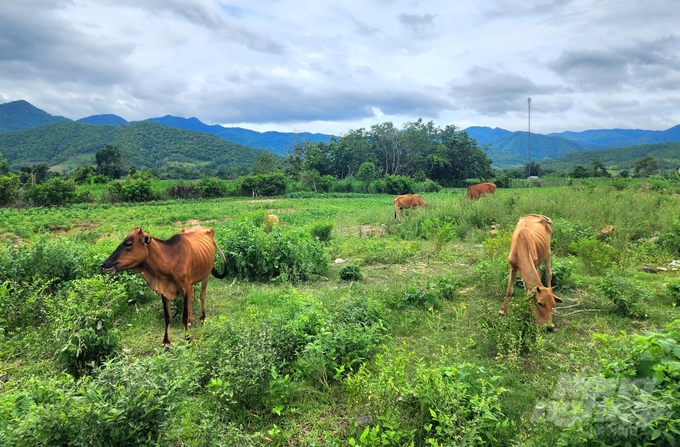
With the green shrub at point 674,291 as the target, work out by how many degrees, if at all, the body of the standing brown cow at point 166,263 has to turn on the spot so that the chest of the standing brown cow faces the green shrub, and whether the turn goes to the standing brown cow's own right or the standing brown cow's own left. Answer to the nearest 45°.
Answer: approximately 135° to the standing brown cow's own left

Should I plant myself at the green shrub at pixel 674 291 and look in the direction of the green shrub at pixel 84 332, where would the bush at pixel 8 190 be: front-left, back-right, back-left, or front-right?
front-right

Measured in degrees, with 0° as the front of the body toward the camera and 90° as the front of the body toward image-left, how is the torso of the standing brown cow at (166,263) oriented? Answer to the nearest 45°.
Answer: approximately 45°

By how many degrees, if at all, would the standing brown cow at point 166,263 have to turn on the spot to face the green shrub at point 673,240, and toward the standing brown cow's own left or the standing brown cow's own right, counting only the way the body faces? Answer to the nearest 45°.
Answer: approximately 135° to the standing brown cow's own left

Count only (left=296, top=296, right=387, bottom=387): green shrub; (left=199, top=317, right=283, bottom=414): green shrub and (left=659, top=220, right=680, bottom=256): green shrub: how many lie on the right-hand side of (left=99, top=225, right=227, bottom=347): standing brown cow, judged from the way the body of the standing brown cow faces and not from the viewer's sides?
0

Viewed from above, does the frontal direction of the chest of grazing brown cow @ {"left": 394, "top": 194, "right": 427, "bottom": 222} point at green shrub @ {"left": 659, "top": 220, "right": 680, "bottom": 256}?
no
